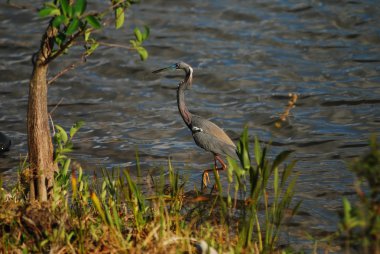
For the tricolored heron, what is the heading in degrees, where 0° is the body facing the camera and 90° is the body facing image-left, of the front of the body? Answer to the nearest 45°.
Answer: approximately 90°
